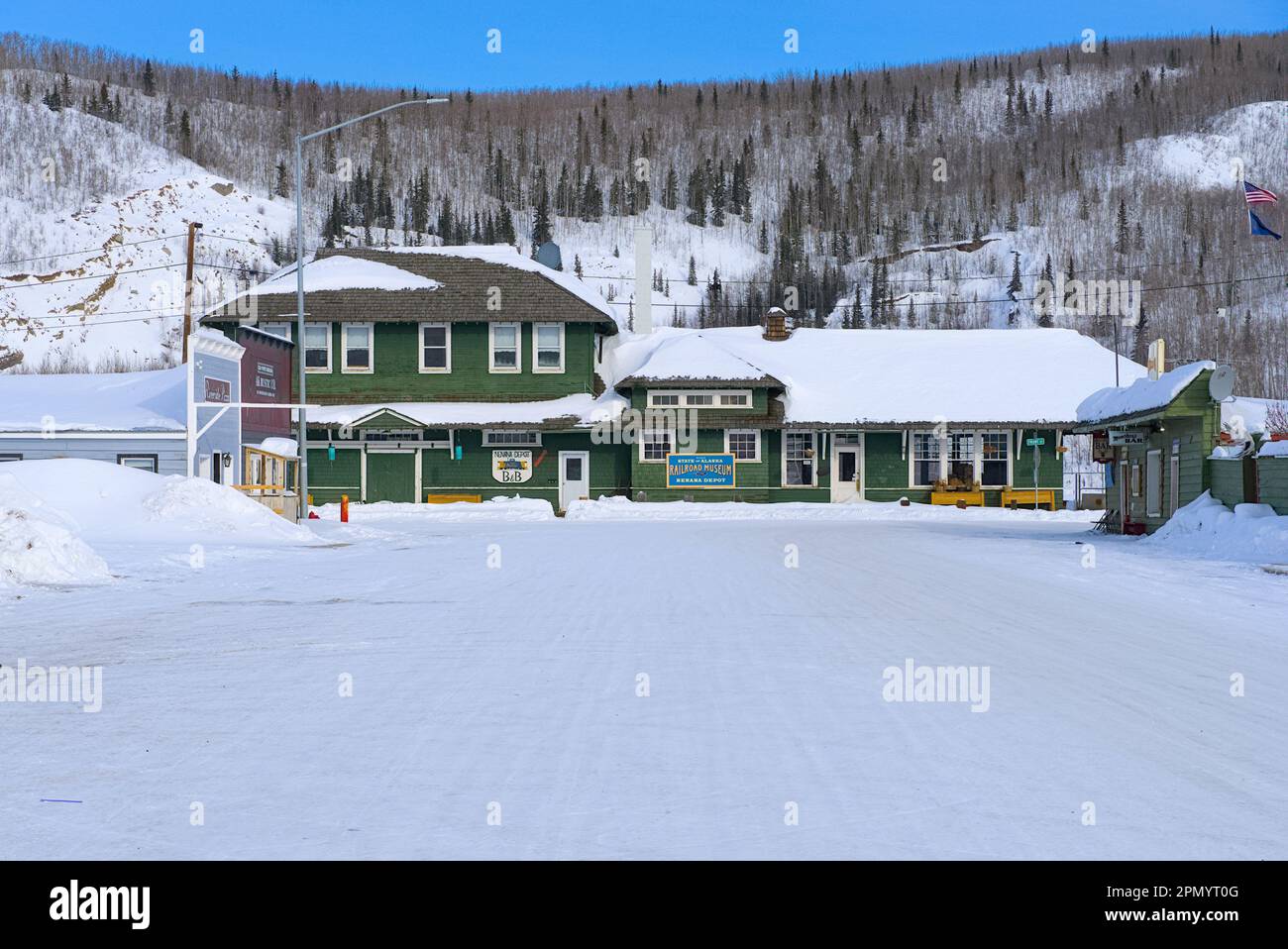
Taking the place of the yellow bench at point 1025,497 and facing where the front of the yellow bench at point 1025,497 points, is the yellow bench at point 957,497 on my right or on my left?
on my right

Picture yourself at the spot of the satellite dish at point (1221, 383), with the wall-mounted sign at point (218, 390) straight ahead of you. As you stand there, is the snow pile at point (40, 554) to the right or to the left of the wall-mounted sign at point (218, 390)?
left

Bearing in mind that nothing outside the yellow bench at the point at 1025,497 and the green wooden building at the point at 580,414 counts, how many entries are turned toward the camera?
2

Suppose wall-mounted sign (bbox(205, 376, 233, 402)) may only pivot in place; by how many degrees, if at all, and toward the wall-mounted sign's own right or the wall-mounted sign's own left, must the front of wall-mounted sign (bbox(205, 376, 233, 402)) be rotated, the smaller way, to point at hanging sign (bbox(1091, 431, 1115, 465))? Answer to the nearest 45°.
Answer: approximately 45° to the wall-mounted sign's own left

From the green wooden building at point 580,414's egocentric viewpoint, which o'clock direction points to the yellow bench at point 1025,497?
The yellow bench is roughly at 9 o'clock from the green wooden building.

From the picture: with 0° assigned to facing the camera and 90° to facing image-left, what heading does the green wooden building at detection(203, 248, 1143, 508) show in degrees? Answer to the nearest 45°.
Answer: approximately 0°

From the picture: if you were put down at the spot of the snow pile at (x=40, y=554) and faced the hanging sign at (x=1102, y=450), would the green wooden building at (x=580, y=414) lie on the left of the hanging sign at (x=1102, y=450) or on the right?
left
